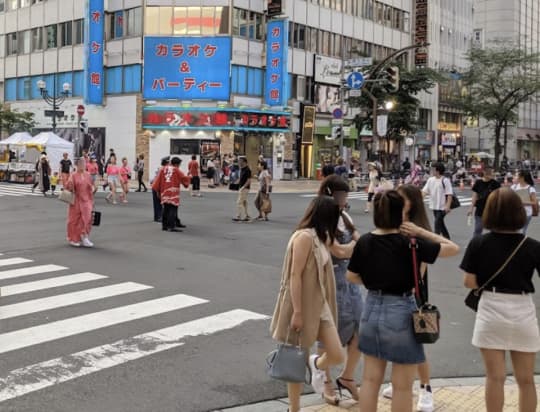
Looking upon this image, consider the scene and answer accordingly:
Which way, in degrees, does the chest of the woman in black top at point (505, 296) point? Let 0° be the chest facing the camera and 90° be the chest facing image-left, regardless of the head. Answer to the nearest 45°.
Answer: approximately 180°

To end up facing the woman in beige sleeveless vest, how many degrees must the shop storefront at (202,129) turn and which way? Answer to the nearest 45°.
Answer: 0° — it already faces them

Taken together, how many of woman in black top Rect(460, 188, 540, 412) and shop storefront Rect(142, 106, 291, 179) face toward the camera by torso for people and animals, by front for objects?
1

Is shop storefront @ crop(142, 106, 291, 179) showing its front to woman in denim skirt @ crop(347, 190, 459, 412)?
yes

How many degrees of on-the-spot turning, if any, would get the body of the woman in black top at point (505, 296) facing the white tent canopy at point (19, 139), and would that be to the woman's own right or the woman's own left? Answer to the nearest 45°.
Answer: approximately 45° to the woman's own left

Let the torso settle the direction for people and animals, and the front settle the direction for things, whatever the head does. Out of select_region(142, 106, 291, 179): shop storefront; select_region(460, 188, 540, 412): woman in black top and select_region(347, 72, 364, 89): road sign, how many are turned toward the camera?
2

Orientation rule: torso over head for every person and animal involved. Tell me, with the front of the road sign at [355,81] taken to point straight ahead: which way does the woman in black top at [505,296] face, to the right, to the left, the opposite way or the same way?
the opposite way

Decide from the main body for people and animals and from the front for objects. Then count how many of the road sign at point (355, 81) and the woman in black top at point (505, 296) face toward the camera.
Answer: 1
